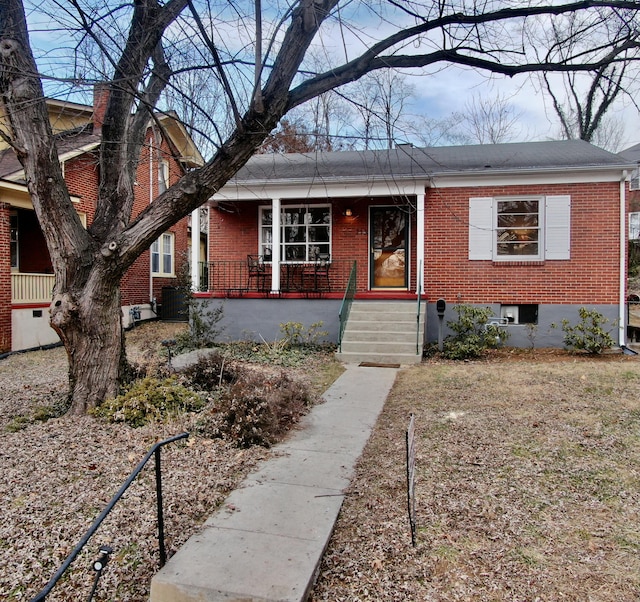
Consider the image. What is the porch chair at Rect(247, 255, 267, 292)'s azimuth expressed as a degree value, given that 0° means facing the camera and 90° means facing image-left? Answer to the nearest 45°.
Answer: approximately 315°

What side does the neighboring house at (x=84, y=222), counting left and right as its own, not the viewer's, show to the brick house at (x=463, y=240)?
left

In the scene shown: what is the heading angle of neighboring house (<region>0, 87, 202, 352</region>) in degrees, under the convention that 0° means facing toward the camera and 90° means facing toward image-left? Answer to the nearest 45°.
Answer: approximately 45°

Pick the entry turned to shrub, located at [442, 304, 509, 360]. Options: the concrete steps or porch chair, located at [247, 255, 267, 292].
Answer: the porch chair

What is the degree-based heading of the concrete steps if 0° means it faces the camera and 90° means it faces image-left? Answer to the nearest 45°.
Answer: approximately 0°

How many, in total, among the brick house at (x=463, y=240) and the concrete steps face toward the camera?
2
